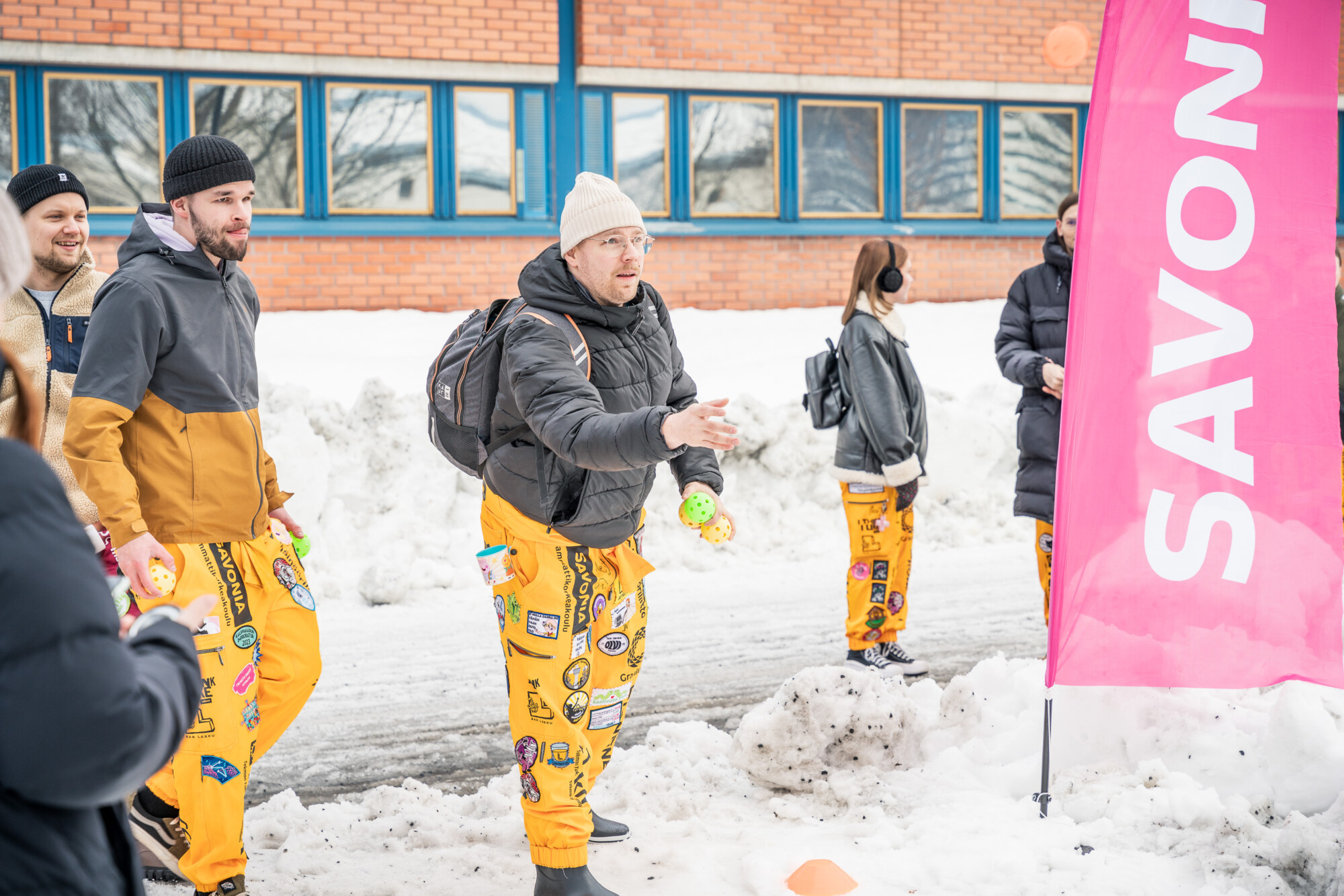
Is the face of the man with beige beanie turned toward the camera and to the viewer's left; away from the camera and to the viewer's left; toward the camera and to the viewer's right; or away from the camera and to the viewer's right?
toward the camera and to the viewer's right

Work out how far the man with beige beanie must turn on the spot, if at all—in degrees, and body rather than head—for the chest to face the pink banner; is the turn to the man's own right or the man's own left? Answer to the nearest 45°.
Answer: approximately 45° to the man's own left

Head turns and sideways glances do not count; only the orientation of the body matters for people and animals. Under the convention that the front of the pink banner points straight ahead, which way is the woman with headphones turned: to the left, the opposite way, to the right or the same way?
to the left

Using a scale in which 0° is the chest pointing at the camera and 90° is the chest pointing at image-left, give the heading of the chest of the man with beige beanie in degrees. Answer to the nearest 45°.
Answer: approximately 315°

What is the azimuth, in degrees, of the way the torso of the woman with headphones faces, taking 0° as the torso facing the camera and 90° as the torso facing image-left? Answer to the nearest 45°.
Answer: approximately 270°

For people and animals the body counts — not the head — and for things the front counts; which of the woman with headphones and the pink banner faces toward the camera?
the pink banner

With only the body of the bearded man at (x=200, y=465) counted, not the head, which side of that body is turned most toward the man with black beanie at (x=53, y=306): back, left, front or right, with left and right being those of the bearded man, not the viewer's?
back

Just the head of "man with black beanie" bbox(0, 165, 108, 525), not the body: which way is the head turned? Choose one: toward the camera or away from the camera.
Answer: toward the camera

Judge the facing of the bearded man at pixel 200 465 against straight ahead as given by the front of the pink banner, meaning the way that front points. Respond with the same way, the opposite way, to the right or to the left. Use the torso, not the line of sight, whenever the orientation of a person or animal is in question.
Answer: to the left

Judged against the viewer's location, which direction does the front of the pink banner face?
facing the viewer

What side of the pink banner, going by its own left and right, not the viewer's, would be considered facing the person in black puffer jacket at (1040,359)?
back

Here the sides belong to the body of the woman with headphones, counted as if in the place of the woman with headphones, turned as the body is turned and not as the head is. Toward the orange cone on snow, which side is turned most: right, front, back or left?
right

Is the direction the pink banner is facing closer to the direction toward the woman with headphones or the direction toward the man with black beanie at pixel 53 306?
the man with black beanie

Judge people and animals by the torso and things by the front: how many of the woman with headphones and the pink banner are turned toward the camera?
1

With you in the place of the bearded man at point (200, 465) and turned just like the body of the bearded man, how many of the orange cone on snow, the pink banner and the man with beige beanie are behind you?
0

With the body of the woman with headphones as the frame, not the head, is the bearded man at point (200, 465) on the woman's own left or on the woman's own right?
on the woman's own right

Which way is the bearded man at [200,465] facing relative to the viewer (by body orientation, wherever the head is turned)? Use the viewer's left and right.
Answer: facing the viewer and to the right of the viewer

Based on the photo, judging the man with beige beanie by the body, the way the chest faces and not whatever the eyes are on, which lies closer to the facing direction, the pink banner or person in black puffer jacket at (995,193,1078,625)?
the pink banner
